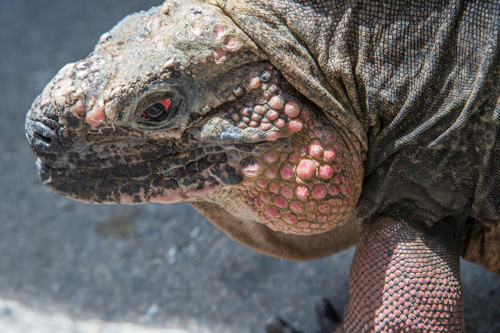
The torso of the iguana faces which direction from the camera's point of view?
to the viewer's left
